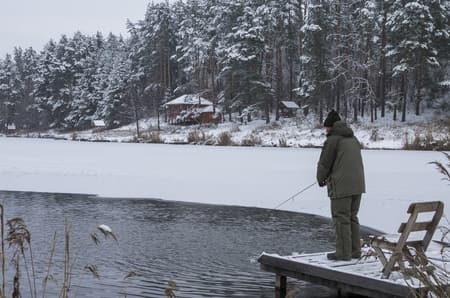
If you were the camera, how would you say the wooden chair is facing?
facing away from the viewer and to the left of the viewer

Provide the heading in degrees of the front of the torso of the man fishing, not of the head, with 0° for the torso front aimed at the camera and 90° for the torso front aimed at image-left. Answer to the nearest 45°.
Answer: approximately 135°

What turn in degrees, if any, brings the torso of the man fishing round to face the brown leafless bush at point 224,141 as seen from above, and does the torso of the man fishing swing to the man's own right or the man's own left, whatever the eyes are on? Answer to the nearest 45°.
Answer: approximately 45° to the man's own right

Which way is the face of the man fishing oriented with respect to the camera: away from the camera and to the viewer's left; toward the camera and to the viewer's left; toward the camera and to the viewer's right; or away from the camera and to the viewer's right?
away from the camera and to the viewer's left

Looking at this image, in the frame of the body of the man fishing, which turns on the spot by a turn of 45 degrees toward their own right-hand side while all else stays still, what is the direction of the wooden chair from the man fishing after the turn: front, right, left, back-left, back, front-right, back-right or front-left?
back-right

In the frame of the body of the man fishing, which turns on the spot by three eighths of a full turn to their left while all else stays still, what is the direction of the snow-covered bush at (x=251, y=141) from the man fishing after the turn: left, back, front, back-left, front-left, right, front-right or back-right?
back
